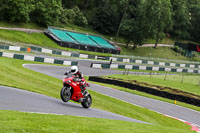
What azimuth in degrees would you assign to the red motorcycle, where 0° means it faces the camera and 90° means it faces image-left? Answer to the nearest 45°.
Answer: approximately 45°

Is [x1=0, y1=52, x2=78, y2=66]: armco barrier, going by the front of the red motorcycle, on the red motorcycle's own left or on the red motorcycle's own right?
on the red motorcycle's own right

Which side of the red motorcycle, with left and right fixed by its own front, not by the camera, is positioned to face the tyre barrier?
back
